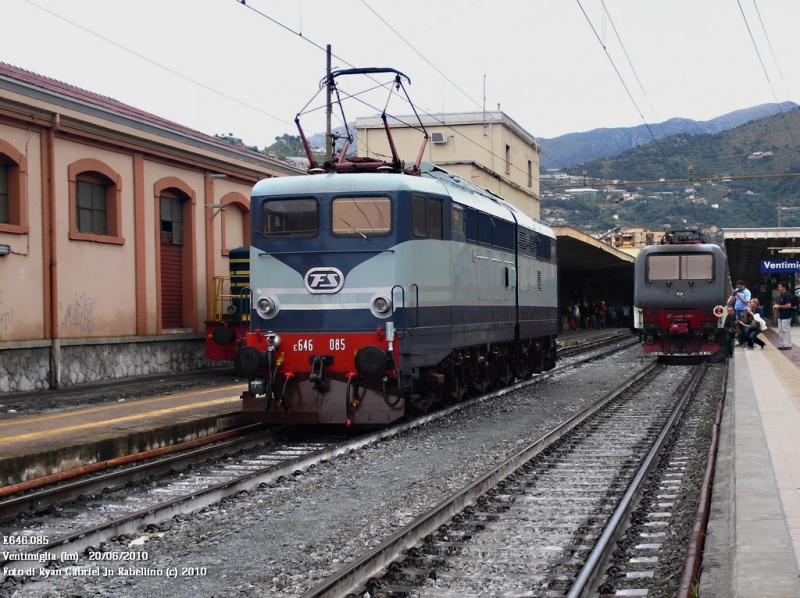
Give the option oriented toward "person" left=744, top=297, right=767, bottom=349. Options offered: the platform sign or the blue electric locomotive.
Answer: the platform sign

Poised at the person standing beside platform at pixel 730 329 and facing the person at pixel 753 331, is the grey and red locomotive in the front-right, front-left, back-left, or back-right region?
back-left

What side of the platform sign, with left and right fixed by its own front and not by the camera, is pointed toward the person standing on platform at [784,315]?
front

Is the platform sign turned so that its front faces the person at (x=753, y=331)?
yes

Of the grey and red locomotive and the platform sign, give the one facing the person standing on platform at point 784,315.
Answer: the platform sign

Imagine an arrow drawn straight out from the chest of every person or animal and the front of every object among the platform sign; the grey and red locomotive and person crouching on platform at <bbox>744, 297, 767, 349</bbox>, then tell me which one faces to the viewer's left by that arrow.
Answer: the person crouching on platform

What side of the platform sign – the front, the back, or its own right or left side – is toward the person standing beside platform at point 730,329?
front

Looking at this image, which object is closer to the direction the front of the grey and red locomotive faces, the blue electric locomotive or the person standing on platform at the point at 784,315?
the blue electric locomotive
